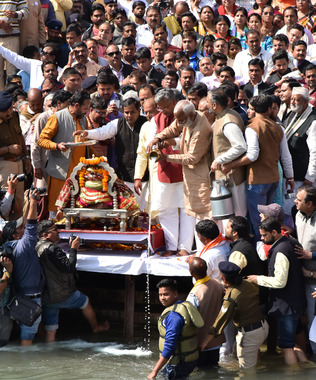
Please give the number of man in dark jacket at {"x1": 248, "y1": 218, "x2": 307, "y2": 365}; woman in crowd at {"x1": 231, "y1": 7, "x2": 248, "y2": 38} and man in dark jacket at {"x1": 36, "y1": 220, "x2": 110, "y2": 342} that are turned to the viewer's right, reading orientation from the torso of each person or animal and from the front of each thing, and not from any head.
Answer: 1

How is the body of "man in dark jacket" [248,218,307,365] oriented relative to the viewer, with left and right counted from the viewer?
facing to the left of the viewer

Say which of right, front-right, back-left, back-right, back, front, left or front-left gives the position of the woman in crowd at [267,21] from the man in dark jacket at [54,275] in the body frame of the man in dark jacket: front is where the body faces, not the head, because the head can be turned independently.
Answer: front-left

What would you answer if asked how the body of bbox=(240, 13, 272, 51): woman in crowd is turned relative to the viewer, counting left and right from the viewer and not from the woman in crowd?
facing the viewer

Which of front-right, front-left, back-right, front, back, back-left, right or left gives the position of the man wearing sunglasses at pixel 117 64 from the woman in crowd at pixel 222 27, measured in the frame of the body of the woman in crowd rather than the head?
front-right

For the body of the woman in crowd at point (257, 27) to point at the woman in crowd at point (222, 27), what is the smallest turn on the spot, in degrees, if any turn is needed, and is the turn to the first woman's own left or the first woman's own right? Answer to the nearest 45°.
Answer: approximately 90° to the first woman's own right

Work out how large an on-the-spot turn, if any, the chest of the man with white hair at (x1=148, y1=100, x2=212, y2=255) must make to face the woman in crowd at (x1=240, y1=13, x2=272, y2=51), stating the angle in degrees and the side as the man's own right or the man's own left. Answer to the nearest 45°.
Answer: approximately 135° to the man's own right

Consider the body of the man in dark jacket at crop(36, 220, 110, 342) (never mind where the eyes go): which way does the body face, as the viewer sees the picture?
to the viewer's right

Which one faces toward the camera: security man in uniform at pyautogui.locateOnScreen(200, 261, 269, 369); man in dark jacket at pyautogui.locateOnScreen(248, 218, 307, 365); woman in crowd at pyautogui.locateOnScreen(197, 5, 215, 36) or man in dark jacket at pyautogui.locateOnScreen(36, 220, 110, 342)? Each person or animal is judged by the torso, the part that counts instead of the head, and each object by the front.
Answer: the woman in crowd

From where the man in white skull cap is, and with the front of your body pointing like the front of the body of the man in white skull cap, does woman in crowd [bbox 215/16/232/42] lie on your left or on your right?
on your right

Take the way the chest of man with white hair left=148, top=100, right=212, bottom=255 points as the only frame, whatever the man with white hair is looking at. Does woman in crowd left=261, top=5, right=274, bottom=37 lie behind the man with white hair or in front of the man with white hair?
behind

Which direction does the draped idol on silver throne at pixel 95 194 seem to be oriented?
toward the camera

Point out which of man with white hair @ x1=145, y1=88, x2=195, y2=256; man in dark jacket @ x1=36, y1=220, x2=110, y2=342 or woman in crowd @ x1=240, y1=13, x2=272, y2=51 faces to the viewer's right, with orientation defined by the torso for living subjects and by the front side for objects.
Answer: the man in dark jacket

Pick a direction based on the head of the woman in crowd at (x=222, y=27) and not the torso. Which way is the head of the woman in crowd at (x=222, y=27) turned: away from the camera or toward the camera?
toward the camera

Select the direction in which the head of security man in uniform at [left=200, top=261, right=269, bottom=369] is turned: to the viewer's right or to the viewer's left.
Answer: to the viewer's left
